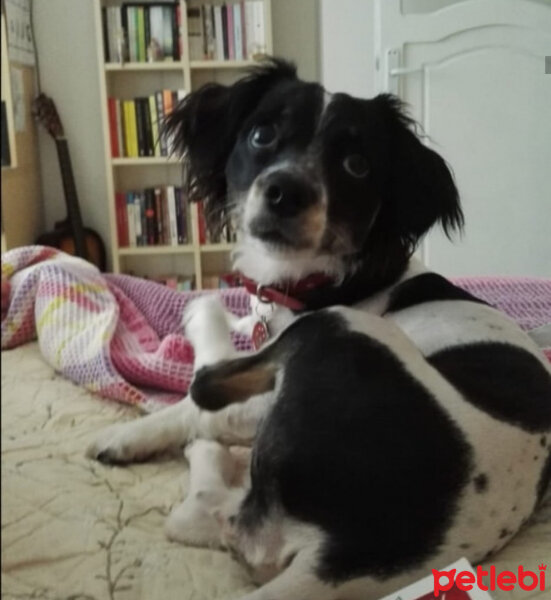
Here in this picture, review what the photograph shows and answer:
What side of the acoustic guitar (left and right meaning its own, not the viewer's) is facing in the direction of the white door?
left
